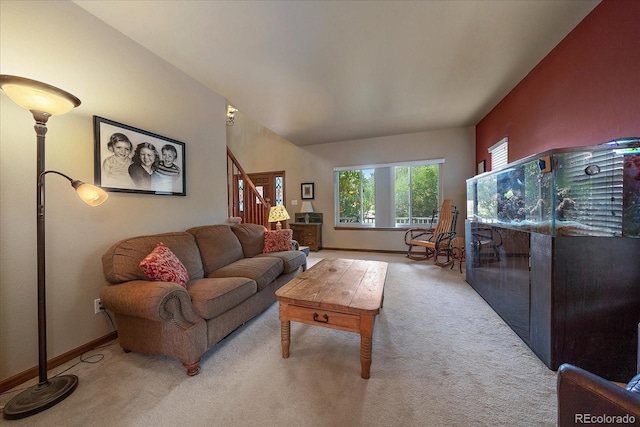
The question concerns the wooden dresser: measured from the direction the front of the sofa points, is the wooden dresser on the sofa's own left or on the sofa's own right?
on the sofa's own left

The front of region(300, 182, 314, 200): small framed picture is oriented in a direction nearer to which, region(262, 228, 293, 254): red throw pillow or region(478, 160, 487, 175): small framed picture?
the red throw pillow

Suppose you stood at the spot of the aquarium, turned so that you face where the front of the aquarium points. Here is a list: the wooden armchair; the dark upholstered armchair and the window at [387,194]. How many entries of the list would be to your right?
2

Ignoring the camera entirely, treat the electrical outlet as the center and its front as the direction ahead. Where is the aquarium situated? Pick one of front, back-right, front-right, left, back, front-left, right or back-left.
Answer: front

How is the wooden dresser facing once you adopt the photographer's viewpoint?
facing the viewer

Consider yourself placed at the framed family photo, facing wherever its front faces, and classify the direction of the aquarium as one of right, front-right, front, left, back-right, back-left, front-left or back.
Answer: front

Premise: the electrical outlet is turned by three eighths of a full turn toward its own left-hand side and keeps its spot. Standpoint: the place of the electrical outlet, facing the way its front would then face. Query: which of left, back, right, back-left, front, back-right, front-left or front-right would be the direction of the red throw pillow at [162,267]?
back-right

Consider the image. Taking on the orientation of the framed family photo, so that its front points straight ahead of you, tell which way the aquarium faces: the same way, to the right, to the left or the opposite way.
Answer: the opposite way

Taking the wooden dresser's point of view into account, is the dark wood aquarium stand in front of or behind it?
in front

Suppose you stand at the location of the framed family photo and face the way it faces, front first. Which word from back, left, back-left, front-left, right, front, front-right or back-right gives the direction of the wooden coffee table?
front

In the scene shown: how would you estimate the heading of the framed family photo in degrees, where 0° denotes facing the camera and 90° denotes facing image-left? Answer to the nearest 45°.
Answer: approximately 315°

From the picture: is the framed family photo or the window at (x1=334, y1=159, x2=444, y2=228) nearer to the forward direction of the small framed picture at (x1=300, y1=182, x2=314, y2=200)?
the framed family photo

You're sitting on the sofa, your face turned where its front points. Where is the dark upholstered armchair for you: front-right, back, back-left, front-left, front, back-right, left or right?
front

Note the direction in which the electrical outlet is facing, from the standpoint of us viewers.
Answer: facing the viewer and to the right of the viewer

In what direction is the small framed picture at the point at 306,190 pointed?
toward the camera

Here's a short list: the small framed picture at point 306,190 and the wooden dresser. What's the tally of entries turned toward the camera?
2

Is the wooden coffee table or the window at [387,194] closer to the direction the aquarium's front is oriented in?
the wooden coffee table

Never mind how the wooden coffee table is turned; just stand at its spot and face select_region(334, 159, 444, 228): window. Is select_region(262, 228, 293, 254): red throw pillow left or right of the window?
left

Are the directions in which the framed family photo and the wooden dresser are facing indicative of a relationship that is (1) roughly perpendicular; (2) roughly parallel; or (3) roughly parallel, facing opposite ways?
roughly perpendicular

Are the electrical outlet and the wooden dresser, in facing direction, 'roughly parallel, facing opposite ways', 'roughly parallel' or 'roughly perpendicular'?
roughly perpendicular
